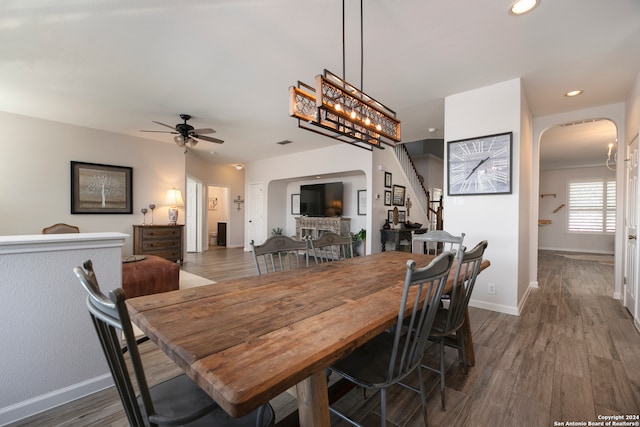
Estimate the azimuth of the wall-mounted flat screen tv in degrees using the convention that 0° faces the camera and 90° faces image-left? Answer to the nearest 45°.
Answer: approximately 45°

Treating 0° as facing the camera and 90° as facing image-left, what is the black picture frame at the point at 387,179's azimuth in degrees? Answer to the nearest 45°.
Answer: approximately 45°

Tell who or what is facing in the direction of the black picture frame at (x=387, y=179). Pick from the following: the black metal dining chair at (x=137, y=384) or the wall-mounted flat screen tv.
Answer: the black metal dining chair

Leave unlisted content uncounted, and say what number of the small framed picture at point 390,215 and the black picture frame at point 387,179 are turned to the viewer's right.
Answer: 0

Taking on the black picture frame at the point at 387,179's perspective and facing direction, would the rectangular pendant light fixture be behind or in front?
in front

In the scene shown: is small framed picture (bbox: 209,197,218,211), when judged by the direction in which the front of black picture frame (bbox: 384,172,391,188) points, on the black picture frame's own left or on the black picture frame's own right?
on the black picture frame's own right

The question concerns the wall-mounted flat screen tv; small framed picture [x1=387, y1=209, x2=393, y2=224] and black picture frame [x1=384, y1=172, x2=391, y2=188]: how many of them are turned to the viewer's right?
0

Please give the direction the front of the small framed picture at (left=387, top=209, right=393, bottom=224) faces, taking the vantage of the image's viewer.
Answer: facing the viewer and to the left of the viewer

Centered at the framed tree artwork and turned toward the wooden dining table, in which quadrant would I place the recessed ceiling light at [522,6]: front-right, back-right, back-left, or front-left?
front-left

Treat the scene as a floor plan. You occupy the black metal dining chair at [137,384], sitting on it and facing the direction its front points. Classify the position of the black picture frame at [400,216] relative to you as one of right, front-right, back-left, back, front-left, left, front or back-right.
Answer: front

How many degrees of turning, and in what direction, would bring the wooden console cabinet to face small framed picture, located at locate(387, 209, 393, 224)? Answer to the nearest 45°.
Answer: approximately 45° to its left

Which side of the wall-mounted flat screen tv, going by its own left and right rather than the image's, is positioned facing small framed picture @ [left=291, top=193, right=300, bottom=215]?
right

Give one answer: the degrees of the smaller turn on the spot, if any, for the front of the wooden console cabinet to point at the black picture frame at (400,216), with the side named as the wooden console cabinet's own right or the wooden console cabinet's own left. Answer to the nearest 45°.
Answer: approximately 45° to the wooden console cabinet's own left

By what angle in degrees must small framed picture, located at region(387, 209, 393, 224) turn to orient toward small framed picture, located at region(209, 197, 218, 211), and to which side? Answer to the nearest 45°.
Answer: approximately 45° to its right

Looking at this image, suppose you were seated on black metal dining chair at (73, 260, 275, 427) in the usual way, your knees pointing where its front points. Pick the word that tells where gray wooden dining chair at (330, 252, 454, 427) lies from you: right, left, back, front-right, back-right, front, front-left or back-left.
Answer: front-right

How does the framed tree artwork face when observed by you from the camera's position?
facing the viewer and to the right of the viewer

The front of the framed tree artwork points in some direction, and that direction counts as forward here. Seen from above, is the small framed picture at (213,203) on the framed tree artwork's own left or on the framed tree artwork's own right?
on the framed tree artwork's own left

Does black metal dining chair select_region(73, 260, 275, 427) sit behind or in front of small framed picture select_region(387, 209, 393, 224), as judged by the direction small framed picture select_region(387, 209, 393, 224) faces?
in front
